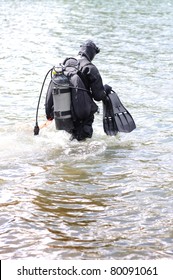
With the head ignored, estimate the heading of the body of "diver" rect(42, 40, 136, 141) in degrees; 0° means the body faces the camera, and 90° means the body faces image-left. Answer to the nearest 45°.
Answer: approximately 225°

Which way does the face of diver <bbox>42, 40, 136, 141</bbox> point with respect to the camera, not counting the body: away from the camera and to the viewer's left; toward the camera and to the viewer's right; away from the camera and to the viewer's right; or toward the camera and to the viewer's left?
away from the camera and to the viewer's right
